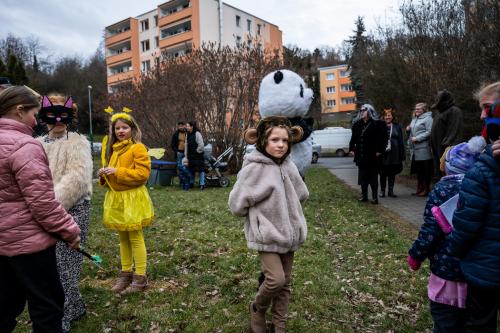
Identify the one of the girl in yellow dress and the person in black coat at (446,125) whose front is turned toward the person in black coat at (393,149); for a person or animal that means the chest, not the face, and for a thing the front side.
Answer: the person in black coat at (446,125)

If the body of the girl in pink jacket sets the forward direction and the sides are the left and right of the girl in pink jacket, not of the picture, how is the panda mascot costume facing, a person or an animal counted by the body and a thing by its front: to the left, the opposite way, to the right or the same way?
to the right

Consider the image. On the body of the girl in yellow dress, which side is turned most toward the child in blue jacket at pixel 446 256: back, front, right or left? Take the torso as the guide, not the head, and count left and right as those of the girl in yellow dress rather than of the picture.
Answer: left

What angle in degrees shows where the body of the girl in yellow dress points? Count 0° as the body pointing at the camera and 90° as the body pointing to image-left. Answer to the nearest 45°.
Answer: approximately 45°

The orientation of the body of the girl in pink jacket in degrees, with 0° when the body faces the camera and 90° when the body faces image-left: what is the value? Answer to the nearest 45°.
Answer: approximately 225°

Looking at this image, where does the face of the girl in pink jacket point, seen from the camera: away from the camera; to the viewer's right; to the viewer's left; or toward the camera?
to the viewer's right
